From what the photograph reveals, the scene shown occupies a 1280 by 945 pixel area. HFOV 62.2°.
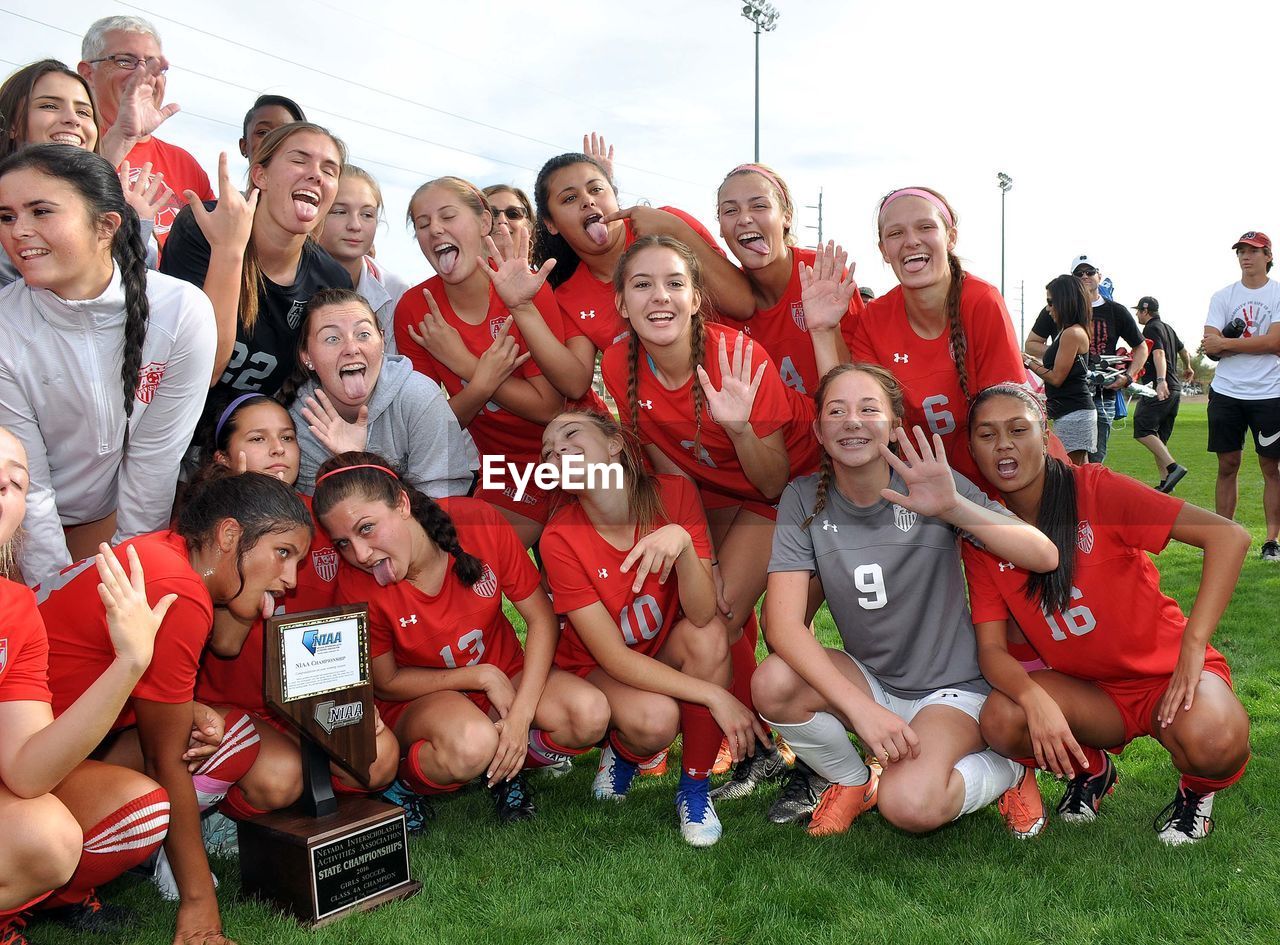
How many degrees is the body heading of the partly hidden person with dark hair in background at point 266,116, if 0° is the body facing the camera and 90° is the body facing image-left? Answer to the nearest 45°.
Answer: approximately 0°

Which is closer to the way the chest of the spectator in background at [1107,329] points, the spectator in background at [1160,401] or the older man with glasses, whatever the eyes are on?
the older man with glasses

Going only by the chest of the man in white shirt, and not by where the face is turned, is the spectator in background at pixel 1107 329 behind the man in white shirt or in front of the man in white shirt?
behind

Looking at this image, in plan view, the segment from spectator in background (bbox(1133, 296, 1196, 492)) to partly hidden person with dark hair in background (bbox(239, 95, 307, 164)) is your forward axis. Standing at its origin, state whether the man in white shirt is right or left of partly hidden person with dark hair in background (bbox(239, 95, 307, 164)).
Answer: left

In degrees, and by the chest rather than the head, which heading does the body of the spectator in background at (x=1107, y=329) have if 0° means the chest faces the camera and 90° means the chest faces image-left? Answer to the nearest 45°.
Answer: approximately 0°

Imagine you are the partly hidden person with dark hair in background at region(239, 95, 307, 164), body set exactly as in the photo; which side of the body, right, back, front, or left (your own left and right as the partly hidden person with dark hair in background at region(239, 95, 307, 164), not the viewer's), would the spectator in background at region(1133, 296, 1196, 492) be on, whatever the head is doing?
left

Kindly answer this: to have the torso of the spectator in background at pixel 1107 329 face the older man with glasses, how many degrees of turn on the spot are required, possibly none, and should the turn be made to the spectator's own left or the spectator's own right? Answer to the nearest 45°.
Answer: approximately 45° to the spectator's own right

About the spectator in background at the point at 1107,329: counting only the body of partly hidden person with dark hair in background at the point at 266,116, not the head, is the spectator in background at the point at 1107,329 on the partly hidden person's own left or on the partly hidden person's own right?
on the partly hidden person's own left

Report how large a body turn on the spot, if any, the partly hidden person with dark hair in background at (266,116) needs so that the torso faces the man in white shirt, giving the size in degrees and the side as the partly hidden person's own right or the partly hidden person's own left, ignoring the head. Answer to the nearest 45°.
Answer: approximately 90° to the partly hidden person's own left

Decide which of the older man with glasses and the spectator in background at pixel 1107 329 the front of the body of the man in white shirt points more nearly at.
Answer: the older man with glasses
